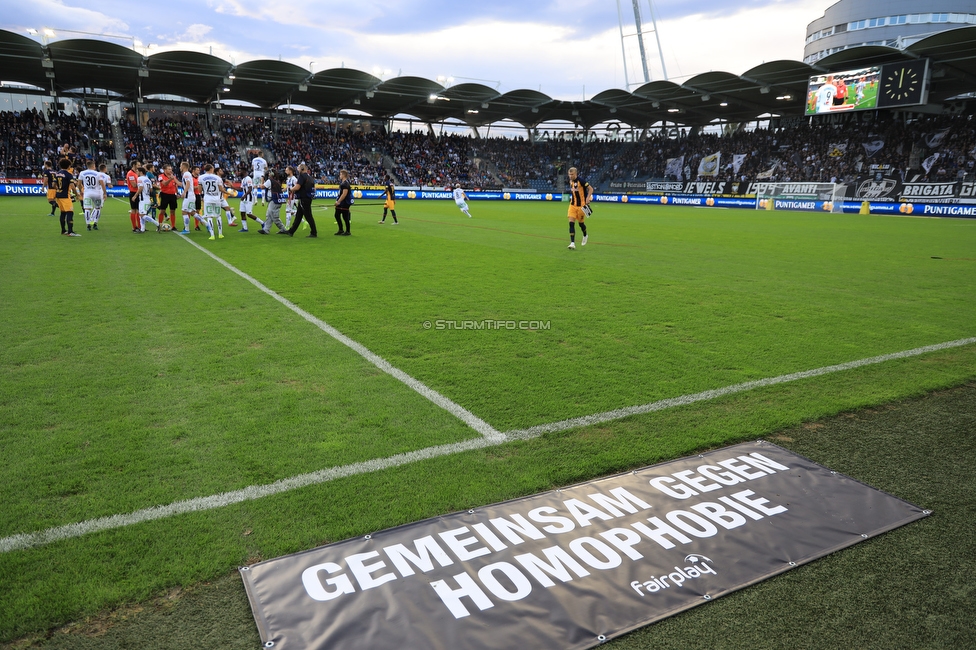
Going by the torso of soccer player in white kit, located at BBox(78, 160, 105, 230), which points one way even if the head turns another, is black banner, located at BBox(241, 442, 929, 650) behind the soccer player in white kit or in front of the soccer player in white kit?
behind

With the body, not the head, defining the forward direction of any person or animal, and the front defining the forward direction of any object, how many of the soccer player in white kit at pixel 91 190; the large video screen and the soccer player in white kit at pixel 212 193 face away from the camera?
2

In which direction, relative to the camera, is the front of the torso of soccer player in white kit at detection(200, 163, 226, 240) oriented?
away from the camera

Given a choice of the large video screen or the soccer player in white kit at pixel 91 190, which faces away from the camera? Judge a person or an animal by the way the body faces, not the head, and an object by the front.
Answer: the soccer player in white kit

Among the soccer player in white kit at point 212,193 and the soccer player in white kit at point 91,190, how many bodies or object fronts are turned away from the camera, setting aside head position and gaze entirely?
2

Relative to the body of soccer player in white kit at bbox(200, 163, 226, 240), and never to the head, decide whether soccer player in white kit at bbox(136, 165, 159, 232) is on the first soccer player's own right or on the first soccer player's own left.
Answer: on the first soccer player's own left

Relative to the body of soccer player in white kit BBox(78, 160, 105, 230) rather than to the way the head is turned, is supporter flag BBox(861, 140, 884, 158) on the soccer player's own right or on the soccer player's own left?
on the soccer player's own right

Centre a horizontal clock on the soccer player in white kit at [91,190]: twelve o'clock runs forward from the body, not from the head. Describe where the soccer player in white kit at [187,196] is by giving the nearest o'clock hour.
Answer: the soccer player in white kit at [187,196] is roughly at 4 o'clock from the soccer player in white kit at [91,190].

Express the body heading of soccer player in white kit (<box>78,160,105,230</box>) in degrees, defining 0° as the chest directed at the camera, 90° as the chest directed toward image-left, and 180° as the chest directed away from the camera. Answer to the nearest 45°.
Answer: approximately 180°

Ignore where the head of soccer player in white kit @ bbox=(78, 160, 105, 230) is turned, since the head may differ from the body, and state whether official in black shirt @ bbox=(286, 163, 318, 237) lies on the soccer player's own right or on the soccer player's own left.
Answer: on the soccer player's own right

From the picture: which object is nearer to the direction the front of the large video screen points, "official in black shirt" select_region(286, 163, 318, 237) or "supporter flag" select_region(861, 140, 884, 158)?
the official in black shirt

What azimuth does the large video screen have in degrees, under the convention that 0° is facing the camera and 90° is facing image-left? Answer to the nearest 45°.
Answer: approximately 45°
